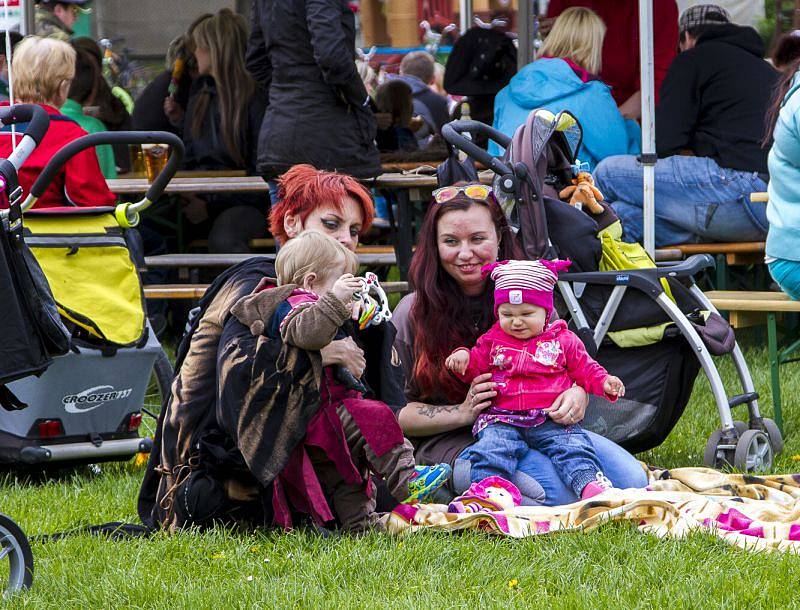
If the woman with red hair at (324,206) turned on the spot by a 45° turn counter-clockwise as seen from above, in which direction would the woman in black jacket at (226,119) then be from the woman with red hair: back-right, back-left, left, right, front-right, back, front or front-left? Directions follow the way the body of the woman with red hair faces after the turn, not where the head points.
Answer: left

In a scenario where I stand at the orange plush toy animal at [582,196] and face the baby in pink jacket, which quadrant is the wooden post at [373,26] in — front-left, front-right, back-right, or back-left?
back-right

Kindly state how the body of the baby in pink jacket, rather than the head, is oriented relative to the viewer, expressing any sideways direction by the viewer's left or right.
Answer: facing the viewer

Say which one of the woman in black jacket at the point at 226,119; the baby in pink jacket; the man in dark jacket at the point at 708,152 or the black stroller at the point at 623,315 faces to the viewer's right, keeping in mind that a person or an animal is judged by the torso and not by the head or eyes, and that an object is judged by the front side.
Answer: the black stroller

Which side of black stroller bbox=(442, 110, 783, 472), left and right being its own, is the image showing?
right

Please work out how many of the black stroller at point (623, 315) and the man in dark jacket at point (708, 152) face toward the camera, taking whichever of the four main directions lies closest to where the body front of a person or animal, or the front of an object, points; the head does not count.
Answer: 0

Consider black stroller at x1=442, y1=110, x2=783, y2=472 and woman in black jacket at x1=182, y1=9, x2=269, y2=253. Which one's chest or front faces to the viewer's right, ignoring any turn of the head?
the black stroller

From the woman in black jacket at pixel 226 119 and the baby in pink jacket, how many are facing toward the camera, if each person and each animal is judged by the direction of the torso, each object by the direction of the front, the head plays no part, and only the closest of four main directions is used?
1

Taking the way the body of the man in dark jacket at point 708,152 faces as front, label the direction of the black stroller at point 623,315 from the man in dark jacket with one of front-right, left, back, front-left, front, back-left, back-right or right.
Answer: back-left

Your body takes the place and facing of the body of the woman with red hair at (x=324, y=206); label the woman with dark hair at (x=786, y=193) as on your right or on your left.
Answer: on your left

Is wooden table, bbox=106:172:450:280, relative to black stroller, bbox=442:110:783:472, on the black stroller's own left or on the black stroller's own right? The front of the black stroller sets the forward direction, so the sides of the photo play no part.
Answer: on the black stroller's own left

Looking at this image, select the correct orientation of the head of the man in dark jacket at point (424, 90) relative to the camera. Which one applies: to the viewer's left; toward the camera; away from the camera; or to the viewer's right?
away from the camera

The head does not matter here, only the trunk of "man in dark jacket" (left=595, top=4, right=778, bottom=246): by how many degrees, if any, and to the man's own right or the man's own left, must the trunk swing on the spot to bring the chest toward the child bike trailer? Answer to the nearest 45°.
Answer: approximately 90° to the man's own left
